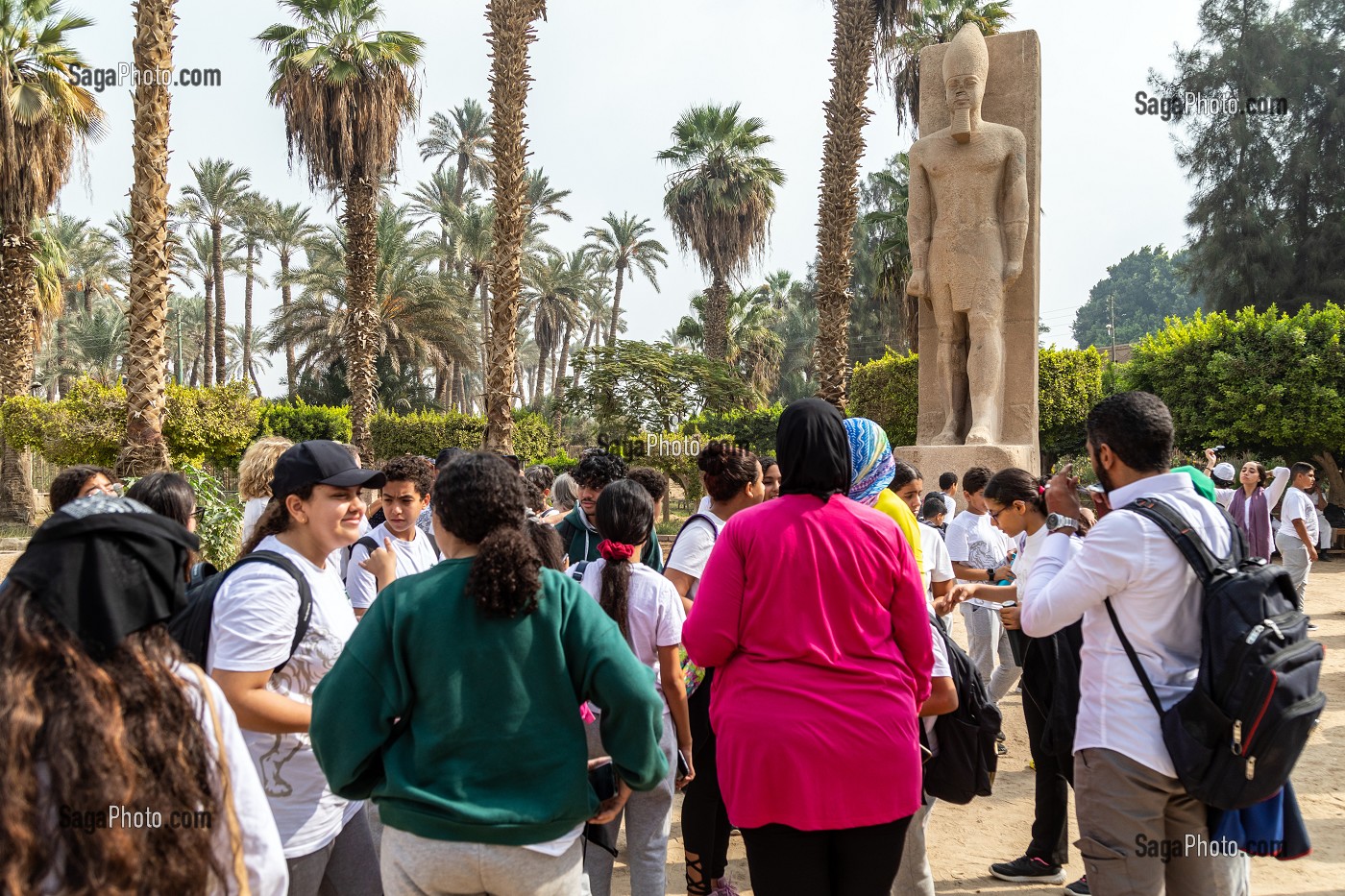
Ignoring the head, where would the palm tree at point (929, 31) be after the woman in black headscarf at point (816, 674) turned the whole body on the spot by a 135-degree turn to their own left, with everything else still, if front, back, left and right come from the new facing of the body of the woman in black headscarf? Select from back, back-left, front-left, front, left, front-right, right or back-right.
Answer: back-right

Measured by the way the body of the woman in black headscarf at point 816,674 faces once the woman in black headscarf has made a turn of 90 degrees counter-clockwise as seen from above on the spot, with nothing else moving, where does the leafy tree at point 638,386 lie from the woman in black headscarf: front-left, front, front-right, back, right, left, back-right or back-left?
right

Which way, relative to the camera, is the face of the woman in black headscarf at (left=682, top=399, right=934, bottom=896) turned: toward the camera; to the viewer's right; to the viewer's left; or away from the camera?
away from the camera

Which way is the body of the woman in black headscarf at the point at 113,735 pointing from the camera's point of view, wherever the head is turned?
away from the camera

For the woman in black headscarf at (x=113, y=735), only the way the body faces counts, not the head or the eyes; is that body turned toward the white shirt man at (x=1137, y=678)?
no

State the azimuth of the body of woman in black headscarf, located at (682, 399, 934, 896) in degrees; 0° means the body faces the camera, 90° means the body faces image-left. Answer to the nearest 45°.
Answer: approximately 180°

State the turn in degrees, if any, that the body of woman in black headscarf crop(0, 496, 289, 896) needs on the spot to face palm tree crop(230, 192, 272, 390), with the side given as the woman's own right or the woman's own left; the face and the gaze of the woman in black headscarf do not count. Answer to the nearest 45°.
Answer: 0° — they already face it

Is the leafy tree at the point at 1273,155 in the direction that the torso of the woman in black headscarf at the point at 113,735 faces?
no

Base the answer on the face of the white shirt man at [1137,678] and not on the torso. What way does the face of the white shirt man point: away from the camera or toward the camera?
away from the camera

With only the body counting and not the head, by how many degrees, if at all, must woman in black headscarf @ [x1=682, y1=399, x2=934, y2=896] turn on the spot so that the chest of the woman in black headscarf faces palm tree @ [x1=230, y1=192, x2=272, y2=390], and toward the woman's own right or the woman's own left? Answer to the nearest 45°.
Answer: approximately 45° to the woman's own left

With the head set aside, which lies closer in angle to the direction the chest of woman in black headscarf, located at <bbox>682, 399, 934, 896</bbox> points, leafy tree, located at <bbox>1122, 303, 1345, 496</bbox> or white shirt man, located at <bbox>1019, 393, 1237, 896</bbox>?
the leafy tree

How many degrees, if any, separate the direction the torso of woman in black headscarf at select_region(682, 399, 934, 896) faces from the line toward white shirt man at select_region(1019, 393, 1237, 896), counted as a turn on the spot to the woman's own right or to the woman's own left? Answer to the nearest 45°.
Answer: approximately 90° to the woman's own right

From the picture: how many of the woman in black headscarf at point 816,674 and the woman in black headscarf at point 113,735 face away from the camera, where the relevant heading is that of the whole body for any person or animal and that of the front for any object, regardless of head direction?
2

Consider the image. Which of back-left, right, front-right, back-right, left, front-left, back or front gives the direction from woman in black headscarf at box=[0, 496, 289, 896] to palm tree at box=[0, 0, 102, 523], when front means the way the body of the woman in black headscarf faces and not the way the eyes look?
front

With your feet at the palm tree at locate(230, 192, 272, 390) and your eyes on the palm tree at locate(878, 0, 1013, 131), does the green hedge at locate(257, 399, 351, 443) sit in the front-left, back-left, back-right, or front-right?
front-right
